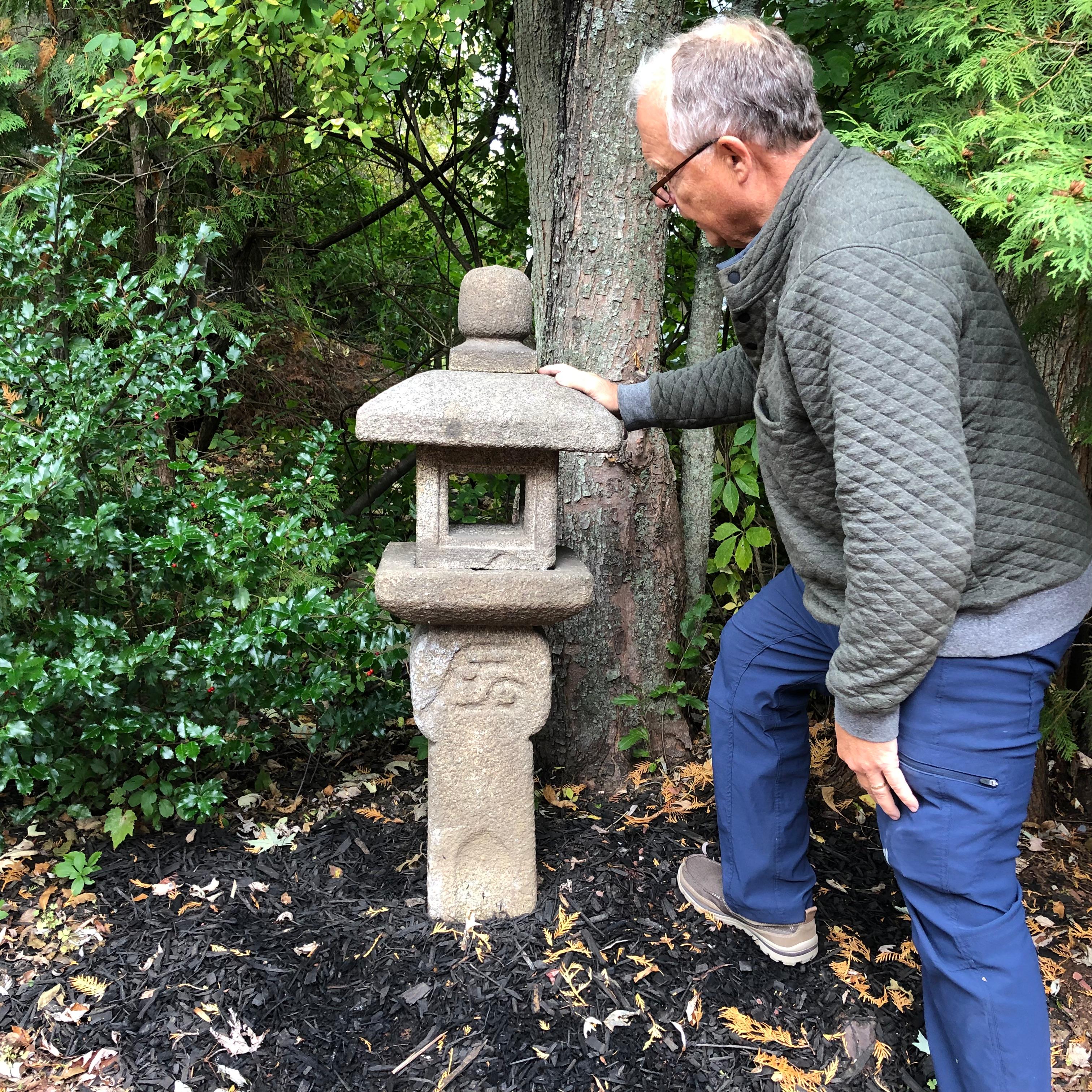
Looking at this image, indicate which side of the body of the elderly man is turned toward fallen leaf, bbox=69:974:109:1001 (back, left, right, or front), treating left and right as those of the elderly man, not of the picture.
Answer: front

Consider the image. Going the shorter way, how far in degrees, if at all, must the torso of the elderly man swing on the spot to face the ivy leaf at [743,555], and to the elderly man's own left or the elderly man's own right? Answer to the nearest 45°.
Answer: approximately 90° to the elderly man's own right

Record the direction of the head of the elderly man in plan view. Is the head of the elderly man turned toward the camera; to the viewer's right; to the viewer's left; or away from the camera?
to the viewer's left

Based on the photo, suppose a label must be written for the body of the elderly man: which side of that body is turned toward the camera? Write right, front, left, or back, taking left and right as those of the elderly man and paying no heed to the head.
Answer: left
